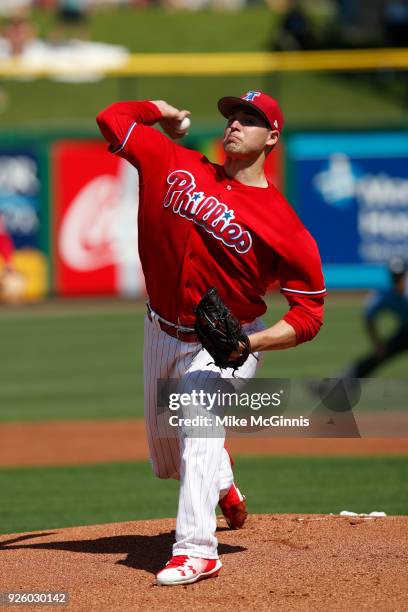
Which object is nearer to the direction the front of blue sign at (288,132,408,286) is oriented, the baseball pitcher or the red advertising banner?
the baseball pitcher

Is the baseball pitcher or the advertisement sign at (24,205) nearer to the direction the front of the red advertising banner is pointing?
the baseball pitcher

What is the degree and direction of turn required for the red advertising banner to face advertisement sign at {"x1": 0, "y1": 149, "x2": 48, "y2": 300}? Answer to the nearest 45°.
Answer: approximately 90° to its right

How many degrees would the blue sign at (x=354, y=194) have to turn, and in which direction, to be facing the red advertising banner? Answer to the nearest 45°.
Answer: approximately 90° to its right

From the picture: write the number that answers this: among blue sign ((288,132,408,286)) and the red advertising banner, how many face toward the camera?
2

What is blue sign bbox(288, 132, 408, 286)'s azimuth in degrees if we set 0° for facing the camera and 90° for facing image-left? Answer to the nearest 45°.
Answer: approximately 0°

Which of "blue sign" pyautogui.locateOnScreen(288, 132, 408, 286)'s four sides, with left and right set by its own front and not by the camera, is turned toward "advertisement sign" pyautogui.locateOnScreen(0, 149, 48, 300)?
right

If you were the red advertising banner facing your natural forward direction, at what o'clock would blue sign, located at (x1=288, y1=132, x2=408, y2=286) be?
The blue sign is roughly at 9 o'clock from the red advertising banner.

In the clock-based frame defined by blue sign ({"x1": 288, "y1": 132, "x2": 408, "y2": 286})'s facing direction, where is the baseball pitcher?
The baseball pitcher is roughly at 12 o'clock from the blue sign.

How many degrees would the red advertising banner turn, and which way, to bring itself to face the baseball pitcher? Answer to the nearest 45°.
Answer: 0° — it already faces them
